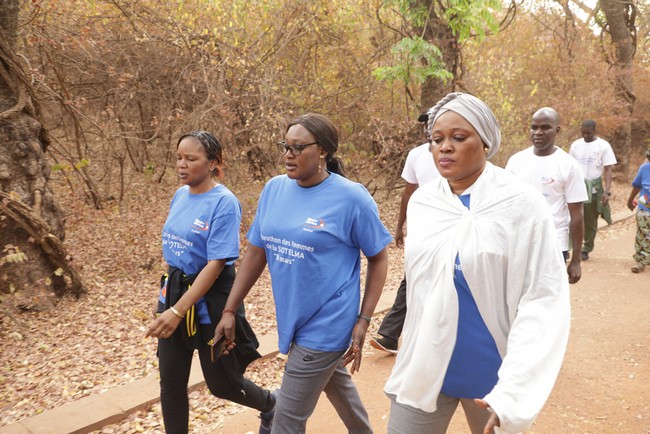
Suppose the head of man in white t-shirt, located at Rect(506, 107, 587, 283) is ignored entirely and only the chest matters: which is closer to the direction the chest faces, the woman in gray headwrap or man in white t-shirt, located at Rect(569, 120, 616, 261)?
the woman in gray headwrap

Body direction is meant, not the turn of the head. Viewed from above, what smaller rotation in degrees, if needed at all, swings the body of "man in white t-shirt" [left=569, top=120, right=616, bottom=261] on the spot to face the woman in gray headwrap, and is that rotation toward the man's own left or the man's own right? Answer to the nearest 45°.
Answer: approximately 45° to the man's own left

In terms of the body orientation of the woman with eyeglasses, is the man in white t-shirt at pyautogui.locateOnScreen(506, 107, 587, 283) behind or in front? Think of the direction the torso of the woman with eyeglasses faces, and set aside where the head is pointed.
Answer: behind

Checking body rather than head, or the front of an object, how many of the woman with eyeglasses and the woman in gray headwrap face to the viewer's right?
0

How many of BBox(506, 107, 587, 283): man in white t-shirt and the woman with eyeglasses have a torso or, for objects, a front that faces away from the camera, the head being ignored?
0

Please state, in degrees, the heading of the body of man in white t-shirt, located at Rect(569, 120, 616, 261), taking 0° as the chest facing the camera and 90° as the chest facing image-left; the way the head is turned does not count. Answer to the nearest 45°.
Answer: approximately 45°

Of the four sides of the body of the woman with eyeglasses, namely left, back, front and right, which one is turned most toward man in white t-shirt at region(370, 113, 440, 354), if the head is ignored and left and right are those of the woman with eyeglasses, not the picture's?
back

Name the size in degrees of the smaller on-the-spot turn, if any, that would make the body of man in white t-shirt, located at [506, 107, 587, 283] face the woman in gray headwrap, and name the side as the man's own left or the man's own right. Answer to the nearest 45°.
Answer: approximately 45° to the man's own left

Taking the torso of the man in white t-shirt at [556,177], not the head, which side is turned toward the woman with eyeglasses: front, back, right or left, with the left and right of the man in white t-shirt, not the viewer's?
front

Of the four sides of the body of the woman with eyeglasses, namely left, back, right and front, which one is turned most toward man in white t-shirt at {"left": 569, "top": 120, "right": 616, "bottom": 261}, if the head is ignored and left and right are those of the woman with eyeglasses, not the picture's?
back

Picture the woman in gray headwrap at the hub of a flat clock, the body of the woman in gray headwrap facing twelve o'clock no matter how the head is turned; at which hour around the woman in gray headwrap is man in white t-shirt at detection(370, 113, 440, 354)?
The man in white t-shirt is roughly at 4 o'clock from the woman in gray headwrap.

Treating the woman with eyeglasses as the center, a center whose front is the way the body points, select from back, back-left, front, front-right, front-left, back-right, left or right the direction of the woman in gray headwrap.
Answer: left
